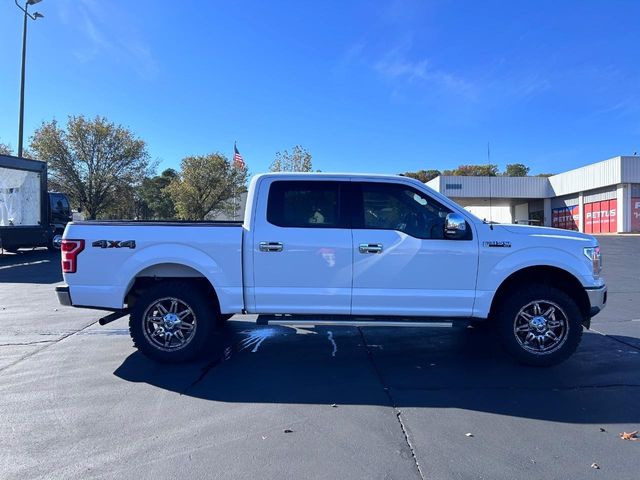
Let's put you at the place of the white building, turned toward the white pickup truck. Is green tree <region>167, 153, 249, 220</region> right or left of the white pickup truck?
right

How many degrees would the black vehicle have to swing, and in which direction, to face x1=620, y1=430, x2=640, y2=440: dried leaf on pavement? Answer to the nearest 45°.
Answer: approximately 90° to its right

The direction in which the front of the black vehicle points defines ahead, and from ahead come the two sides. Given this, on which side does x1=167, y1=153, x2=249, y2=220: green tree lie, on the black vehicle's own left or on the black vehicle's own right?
on the black vehicle's own left

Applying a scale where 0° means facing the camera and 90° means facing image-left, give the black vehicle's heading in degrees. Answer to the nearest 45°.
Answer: approximately 270°

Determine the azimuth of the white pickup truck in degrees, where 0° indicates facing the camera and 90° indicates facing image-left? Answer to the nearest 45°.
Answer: approximately 270°

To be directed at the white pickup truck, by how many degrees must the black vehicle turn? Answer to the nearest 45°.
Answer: approximately 90° to its right

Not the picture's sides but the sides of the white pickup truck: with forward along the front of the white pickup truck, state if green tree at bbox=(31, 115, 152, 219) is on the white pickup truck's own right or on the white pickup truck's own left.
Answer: on the white pickup truck's own left

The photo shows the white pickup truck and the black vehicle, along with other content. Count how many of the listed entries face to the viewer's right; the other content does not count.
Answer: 2

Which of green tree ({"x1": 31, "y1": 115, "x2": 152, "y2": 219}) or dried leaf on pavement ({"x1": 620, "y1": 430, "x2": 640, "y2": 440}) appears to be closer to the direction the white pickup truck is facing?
the dried leaf on pavement

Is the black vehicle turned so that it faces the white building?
yes

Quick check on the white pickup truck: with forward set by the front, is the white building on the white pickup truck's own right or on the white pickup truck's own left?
on the white pickup truck's own left

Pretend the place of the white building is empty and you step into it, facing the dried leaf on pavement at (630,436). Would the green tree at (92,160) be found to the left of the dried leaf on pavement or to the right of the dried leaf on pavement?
right

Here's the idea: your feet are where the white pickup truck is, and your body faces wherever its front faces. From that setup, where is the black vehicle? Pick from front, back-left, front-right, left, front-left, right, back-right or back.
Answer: back-left

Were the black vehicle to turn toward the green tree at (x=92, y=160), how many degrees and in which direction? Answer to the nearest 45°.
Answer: approximately 90° to its left
